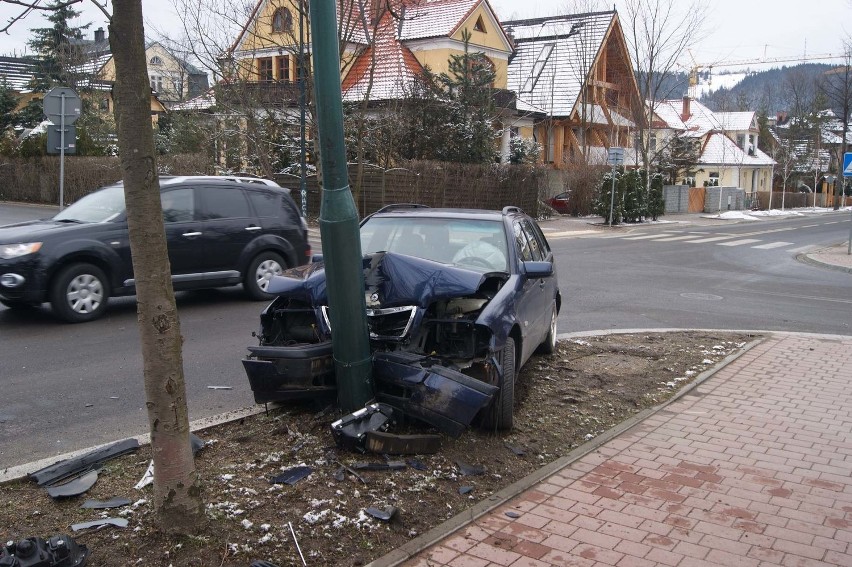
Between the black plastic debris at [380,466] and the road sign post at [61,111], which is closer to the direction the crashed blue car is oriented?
the black plastic debris

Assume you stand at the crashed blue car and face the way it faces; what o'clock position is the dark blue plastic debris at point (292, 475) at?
The dark blue plastic debris is roughly at 12 o'clock from the crashed blue car.

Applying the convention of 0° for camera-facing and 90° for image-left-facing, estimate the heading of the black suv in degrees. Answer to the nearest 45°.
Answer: approximately 45°

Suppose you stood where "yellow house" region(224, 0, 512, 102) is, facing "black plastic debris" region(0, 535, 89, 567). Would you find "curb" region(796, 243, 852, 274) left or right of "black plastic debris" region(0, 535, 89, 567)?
left

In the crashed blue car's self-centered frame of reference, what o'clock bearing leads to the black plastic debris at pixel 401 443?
The black plastic debris is roughly at 11 o'clock from the crashed blue car.

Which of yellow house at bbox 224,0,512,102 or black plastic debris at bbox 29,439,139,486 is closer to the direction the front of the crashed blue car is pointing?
the black plastic debris

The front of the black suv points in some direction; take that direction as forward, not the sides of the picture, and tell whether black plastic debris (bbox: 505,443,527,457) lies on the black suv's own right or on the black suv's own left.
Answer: on the black suv's own left

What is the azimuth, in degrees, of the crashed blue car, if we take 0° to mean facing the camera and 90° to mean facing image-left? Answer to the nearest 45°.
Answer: approximately 45°

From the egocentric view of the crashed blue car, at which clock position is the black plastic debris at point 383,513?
The black plastic debris is roughly at 11 o'clock from the crashed blue car.

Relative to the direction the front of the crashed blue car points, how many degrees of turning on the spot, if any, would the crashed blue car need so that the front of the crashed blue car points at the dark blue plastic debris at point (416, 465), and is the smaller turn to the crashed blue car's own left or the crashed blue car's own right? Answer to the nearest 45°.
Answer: approximately 45° to the crashed blue car's own left

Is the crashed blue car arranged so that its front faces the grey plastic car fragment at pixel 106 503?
yes

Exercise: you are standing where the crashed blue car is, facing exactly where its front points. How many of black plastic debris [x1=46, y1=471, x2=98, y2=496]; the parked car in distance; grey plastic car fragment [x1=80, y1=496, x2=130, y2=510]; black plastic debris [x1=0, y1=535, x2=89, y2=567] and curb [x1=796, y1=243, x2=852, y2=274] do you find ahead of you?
3
